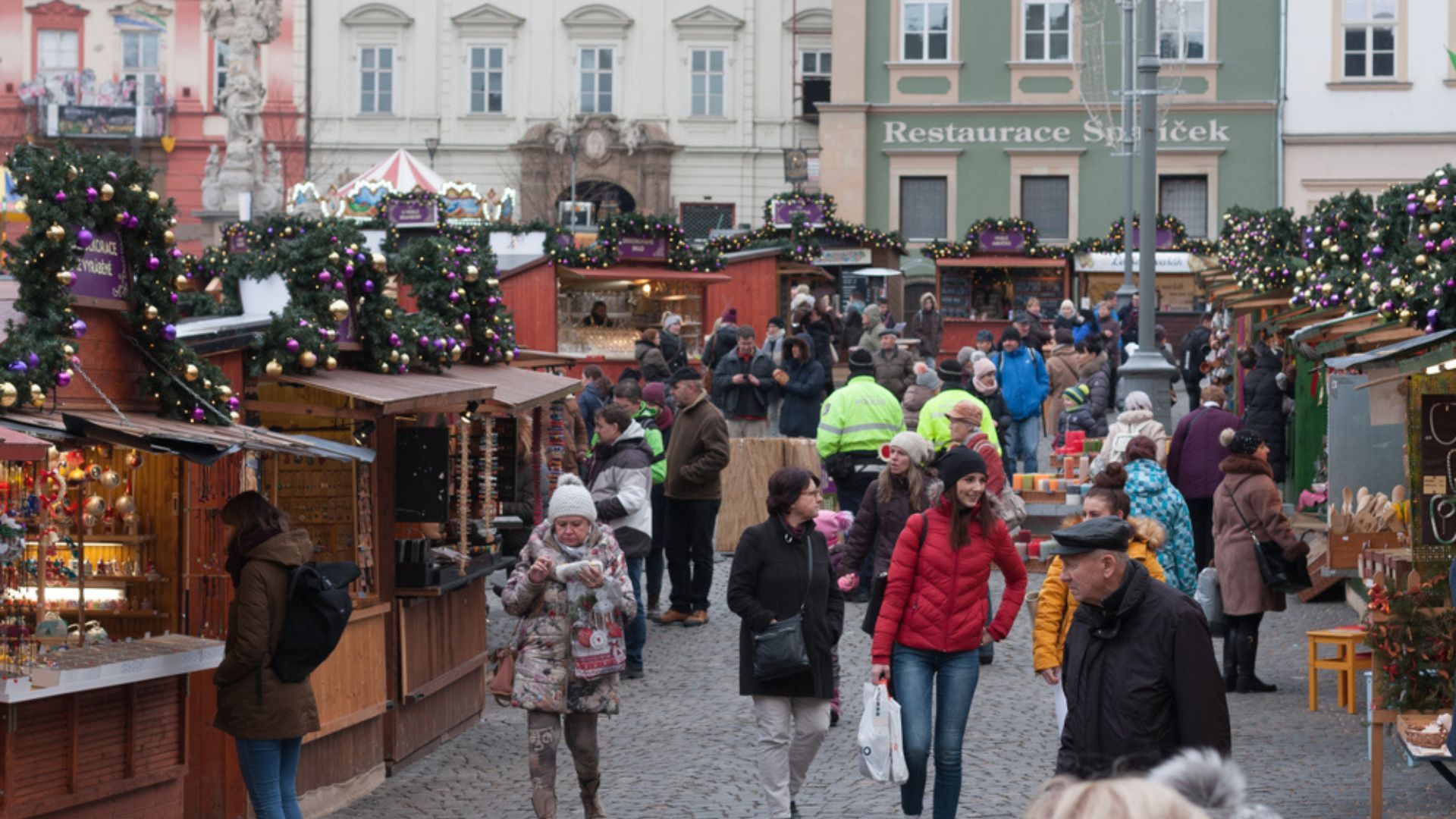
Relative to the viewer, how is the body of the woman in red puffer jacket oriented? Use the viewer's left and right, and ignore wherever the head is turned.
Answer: facing the viewer

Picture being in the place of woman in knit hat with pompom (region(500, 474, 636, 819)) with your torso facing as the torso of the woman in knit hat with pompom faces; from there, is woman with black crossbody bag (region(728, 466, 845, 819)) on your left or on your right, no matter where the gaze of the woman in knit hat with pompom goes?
on your left

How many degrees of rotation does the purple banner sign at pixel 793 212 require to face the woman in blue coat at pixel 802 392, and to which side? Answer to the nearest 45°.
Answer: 0° — it already faces them

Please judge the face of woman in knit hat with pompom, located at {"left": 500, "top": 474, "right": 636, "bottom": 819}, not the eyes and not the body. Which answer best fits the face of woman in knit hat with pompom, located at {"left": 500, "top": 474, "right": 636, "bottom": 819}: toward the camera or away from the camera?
toward the camera

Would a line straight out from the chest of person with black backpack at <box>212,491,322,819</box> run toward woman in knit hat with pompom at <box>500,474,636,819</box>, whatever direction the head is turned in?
no

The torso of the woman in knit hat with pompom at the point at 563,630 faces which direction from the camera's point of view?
toward the camera

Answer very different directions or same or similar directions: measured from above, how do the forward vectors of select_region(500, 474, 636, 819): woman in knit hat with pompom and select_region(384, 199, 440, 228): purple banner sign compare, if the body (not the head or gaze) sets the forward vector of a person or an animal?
same or similar directions

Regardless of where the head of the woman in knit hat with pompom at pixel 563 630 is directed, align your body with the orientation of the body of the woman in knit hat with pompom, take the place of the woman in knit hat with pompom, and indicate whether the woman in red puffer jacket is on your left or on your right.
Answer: on your left

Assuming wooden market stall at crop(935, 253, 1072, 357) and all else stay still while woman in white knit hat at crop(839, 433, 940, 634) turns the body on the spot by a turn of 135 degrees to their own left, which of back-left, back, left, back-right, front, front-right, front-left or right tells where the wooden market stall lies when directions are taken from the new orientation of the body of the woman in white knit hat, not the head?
left

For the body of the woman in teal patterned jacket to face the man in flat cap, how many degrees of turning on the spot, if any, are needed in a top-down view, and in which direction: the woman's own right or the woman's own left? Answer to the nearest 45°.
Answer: approximately 135° to the woman's own left

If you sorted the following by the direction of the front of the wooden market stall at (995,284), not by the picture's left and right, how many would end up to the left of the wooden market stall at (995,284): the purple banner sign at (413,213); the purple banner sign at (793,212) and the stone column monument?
0

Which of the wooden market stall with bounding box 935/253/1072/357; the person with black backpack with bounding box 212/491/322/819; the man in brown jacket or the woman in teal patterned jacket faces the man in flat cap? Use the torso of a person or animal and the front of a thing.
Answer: the wooden market stall

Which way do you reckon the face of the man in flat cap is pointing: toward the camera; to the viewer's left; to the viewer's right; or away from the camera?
to the viewer's left

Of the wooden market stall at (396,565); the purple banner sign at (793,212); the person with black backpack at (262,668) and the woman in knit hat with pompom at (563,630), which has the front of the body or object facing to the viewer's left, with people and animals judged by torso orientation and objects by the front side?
the person with black backpack

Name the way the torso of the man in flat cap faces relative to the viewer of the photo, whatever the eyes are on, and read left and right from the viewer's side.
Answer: facing the viewer and to the left of the viewer

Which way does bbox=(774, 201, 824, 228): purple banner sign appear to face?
toward the camera

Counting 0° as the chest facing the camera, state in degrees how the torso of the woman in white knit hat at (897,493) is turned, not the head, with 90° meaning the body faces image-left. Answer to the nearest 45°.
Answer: approximately 45°

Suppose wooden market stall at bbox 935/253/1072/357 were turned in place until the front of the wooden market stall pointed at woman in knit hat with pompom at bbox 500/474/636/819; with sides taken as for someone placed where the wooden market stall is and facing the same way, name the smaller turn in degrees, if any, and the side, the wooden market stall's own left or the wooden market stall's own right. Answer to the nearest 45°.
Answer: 0° — it already faces them

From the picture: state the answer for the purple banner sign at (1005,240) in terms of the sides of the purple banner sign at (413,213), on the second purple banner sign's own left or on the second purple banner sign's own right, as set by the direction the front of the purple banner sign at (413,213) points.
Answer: on the second purple banner sign's own left
